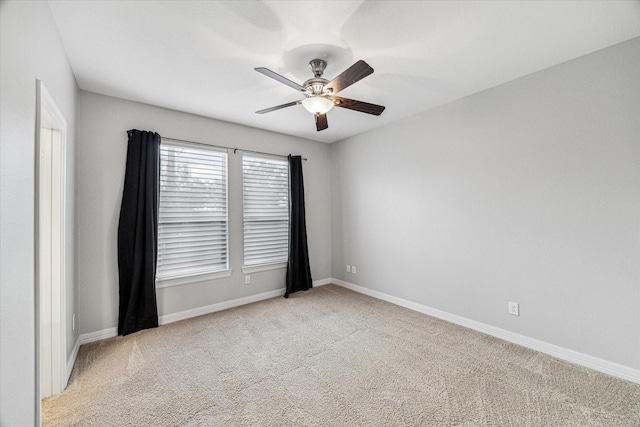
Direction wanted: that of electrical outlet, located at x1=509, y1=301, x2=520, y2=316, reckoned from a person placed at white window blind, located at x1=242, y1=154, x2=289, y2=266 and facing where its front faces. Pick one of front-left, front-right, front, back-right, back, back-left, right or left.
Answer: front

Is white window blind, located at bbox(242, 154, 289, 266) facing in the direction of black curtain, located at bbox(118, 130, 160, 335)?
no

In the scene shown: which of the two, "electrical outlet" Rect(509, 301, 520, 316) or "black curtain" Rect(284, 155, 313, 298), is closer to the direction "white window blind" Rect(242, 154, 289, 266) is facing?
the electrical outlet

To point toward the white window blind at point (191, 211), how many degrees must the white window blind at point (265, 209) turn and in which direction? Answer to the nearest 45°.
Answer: approximately 90° to its right

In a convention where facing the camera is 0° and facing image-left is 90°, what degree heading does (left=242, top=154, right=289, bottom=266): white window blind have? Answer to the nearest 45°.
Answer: approximately 315°

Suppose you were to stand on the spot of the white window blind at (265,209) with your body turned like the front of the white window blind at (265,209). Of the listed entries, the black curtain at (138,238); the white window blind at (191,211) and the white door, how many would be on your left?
0

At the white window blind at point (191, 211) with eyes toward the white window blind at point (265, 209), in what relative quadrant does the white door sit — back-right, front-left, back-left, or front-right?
back-right

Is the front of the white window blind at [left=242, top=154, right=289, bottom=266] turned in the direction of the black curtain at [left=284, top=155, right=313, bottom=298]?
no

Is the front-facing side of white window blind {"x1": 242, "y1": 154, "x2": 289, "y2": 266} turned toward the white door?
no

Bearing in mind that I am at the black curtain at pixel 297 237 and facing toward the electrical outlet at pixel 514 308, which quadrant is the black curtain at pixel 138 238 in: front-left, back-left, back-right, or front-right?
back-right
